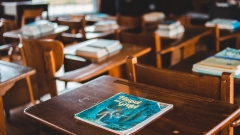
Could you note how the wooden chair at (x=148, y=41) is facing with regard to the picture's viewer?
facing away from the viewer and to the right of the viewer

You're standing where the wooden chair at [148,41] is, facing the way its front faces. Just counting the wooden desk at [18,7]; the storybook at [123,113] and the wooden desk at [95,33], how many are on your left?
2

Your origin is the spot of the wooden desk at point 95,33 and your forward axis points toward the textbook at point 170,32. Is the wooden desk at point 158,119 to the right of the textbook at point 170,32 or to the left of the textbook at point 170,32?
right

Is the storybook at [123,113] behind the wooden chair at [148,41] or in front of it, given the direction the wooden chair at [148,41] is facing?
behind

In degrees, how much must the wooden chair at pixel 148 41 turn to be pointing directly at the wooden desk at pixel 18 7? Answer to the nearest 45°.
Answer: approximately 90° to its left

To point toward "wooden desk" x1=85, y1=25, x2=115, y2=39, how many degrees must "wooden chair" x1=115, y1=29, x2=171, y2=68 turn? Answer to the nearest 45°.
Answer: approximately 90° to its left

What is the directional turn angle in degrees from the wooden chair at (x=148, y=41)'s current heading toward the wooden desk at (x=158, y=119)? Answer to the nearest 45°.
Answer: approximately 135° to its right

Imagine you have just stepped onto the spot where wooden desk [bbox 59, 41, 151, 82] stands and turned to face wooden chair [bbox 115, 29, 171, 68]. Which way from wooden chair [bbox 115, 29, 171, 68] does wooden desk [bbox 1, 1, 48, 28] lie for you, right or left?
left
